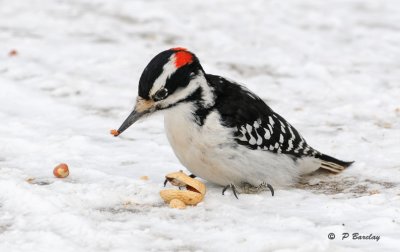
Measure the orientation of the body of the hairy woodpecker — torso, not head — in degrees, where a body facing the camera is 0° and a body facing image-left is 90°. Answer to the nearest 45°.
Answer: approximately 90°
